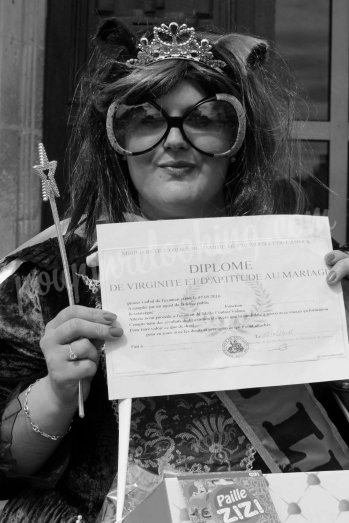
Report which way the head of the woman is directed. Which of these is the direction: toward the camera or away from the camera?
toward the camera

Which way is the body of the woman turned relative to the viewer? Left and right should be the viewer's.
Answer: facing the viewer
